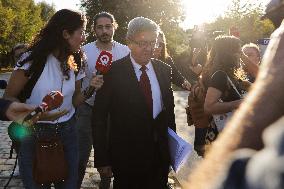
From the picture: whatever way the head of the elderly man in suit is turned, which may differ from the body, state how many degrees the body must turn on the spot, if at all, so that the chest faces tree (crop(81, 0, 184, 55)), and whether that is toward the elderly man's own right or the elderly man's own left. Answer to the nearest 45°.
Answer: approximately 135° to the elderly man's own left

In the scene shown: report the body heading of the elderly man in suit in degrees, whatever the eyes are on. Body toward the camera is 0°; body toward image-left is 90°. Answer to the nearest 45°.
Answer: approximately 315°
